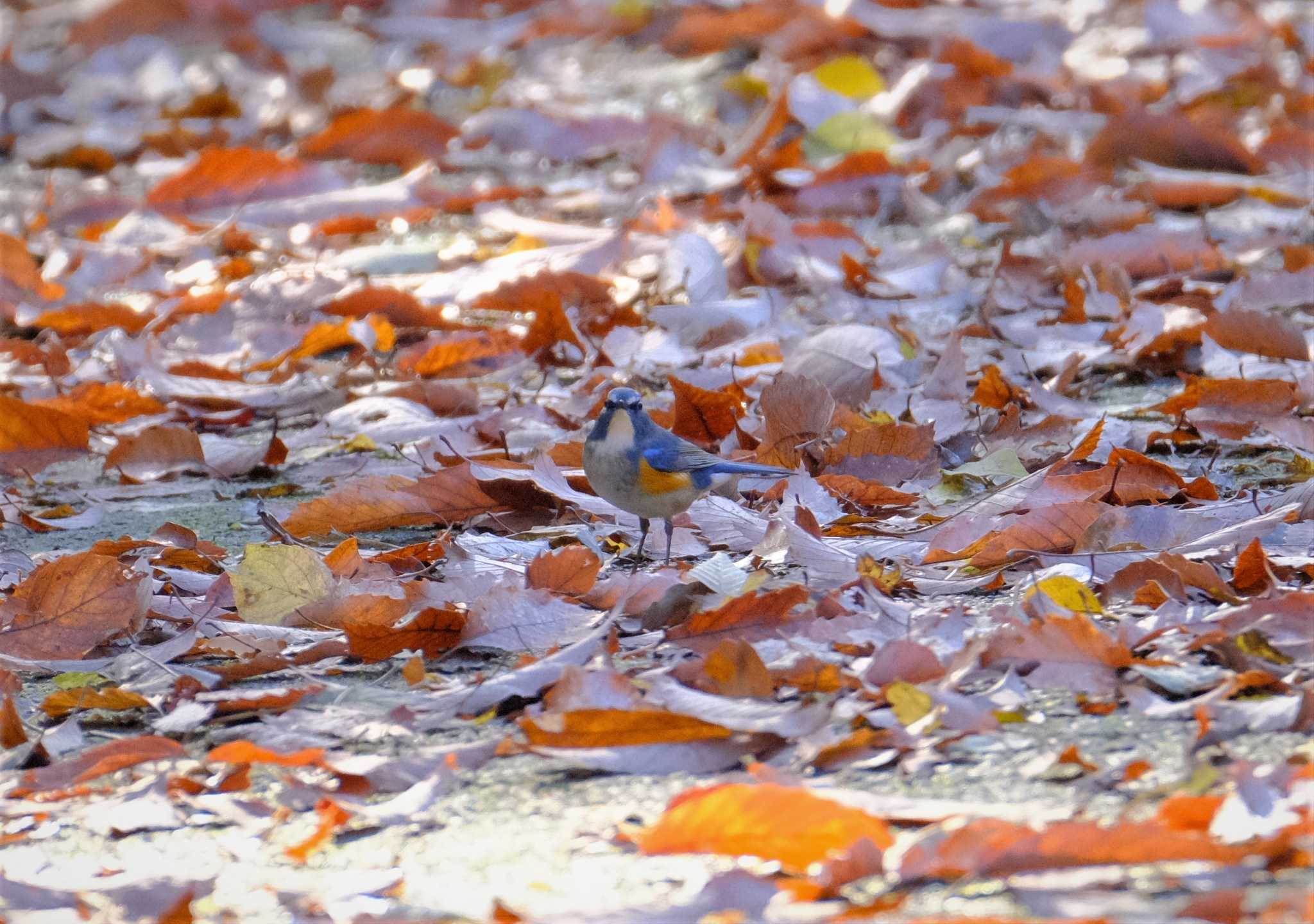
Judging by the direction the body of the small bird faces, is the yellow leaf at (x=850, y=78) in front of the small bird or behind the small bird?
behind

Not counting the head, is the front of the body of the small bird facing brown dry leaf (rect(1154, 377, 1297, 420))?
no

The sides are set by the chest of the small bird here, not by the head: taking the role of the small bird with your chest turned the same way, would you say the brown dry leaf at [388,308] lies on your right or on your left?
on your right

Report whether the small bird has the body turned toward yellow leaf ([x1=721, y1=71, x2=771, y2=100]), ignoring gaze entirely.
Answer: no

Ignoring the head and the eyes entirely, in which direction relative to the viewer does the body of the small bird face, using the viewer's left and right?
facing the viewer and to the left of the viewer

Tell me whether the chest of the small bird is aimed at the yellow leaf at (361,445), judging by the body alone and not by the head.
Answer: no

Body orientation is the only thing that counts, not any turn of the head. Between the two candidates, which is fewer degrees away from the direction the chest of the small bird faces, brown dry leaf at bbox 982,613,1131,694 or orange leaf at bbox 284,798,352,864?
the orange leaf

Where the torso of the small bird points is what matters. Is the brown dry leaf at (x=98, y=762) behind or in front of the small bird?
in front

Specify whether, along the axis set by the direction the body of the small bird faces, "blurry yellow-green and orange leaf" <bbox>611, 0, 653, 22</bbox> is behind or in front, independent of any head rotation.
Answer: behind

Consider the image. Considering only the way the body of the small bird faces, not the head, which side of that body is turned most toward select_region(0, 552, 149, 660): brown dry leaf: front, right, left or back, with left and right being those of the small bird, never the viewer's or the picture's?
front

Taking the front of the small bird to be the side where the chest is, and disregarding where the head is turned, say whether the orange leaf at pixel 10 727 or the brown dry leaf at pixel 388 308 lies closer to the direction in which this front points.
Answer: the orange leaf

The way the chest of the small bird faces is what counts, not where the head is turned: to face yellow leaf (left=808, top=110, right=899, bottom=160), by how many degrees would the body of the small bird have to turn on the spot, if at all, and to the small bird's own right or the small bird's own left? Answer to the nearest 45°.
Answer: approximately 135° to the small bird's own right

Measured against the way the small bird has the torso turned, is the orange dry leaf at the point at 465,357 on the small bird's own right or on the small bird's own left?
on the small bird's own right

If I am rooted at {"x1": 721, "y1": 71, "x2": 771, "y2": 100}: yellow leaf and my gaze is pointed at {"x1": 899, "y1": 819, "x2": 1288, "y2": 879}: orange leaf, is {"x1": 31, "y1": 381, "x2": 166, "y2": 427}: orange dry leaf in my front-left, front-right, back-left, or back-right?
front-right

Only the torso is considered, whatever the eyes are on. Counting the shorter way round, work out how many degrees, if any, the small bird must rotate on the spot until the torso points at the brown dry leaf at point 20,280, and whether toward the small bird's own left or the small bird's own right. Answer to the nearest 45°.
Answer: approximately 90° to the small bird's own right
